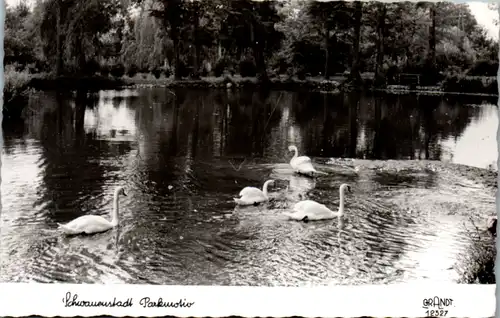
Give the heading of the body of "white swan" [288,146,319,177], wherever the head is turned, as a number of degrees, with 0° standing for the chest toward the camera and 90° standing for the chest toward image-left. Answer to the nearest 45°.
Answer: approximately 135°
